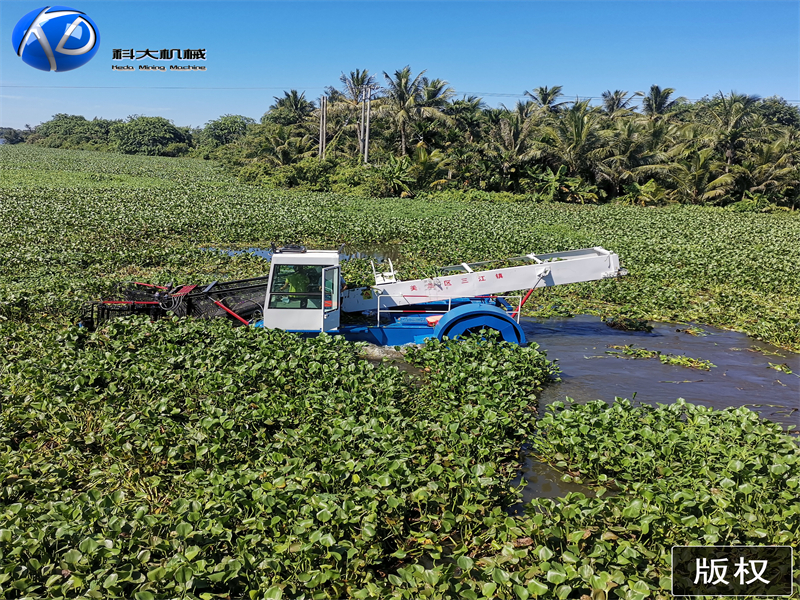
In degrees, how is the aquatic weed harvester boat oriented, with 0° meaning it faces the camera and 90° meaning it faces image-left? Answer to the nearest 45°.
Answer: approximately 90°

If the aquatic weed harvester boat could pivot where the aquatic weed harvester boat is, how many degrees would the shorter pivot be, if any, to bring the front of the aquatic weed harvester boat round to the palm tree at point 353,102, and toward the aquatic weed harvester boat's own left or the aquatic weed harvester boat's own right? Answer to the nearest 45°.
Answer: approximately 90° to the aquatic weed harvester boat's own right

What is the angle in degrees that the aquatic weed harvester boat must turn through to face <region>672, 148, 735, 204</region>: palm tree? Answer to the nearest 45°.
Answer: approximately 135° to its right

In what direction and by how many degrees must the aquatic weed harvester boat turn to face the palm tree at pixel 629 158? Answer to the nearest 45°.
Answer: approximately 135° to its right

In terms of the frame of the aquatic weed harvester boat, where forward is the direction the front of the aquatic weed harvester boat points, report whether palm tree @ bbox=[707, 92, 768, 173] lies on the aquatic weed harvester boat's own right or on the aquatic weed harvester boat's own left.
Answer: on the aquatic weed harvester boat's own right

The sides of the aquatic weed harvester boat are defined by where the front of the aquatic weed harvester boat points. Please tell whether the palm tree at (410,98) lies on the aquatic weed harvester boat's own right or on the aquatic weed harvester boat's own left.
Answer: on the aquatic weed harvester boat's own right

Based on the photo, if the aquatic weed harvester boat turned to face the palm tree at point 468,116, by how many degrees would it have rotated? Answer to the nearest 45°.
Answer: approximately 90° to its right
